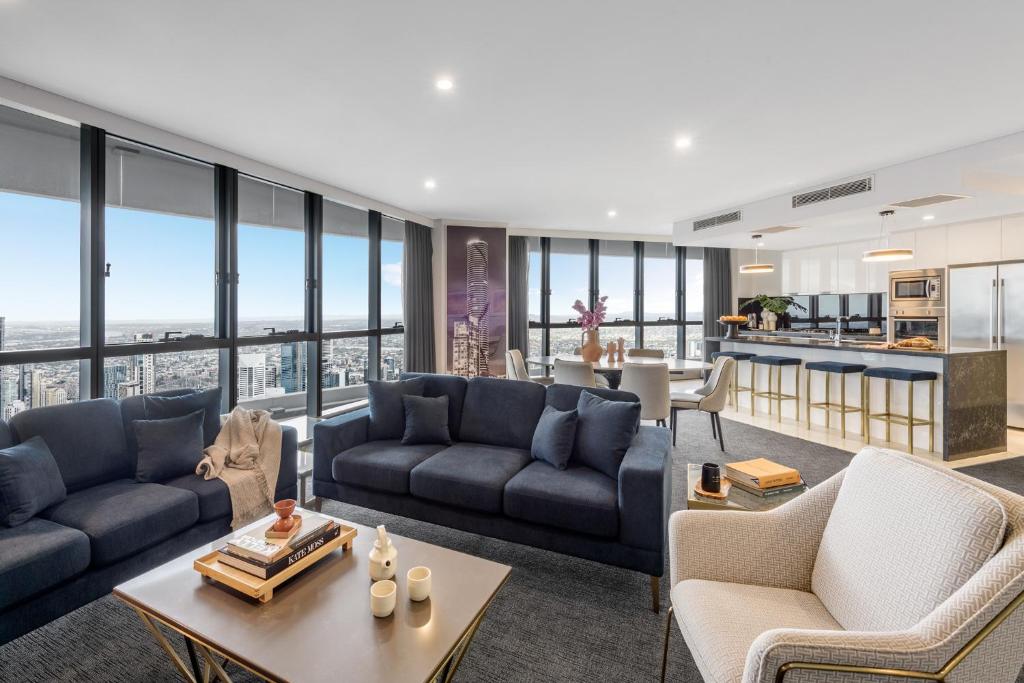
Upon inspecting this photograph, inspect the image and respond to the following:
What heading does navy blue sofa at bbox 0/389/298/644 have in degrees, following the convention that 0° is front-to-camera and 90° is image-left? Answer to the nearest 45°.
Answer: approximately 315°

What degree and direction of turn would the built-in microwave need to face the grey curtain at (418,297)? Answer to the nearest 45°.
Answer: approximately 45° to its right

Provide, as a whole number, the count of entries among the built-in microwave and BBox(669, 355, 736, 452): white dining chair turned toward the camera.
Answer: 1

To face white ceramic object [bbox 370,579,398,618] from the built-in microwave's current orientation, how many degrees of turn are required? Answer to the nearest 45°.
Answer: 0° — it already faces it

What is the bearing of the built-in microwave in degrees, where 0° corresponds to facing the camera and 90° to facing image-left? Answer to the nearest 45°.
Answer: approximately 0°

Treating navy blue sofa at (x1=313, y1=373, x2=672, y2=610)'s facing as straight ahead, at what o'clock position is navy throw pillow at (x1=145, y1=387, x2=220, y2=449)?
The navy throw pillow is roughly at 2 o'clock from the navy blue sofa.

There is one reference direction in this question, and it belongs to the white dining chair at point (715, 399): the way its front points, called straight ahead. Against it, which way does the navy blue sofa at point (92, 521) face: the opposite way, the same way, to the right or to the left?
the opposite way

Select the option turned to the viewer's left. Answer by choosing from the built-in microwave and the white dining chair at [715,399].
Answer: the white dining chair

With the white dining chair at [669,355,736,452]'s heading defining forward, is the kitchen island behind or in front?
behind

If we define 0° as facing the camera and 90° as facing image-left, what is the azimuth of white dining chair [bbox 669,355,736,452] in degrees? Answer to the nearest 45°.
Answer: approximately 90°

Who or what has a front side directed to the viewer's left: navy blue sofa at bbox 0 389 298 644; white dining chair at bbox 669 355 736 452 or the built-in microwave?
the white dining chair

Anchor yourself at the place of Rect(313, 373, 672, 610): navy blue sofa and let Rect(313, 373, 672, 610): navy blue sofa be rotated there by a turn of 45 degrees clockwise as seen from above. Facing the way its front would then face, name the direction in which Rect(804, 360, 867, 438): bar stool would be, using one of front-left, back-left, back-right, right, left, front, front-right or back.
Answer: back-right

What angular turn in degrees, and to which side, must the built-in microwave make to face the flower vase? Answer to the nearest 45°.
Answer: approximately 45° to its right

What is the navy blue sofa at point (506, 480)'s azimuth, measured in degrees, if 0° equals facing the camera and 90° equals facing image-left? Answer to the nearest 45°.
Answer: approximately 45°

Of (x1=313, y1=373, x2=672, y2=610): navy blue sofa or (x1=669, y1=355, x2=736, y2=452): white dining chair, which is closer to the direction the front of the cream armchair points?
the navy blue sofa

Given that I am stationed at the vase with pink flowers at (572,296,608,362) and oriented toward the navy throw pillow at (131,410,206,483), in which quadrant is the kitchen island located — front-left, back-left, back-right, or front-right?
back-left

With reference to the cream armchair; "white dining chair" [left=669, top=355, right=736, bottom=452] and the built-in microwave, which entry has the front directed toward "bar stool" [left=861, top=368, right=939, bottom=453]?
the built-in microwave
